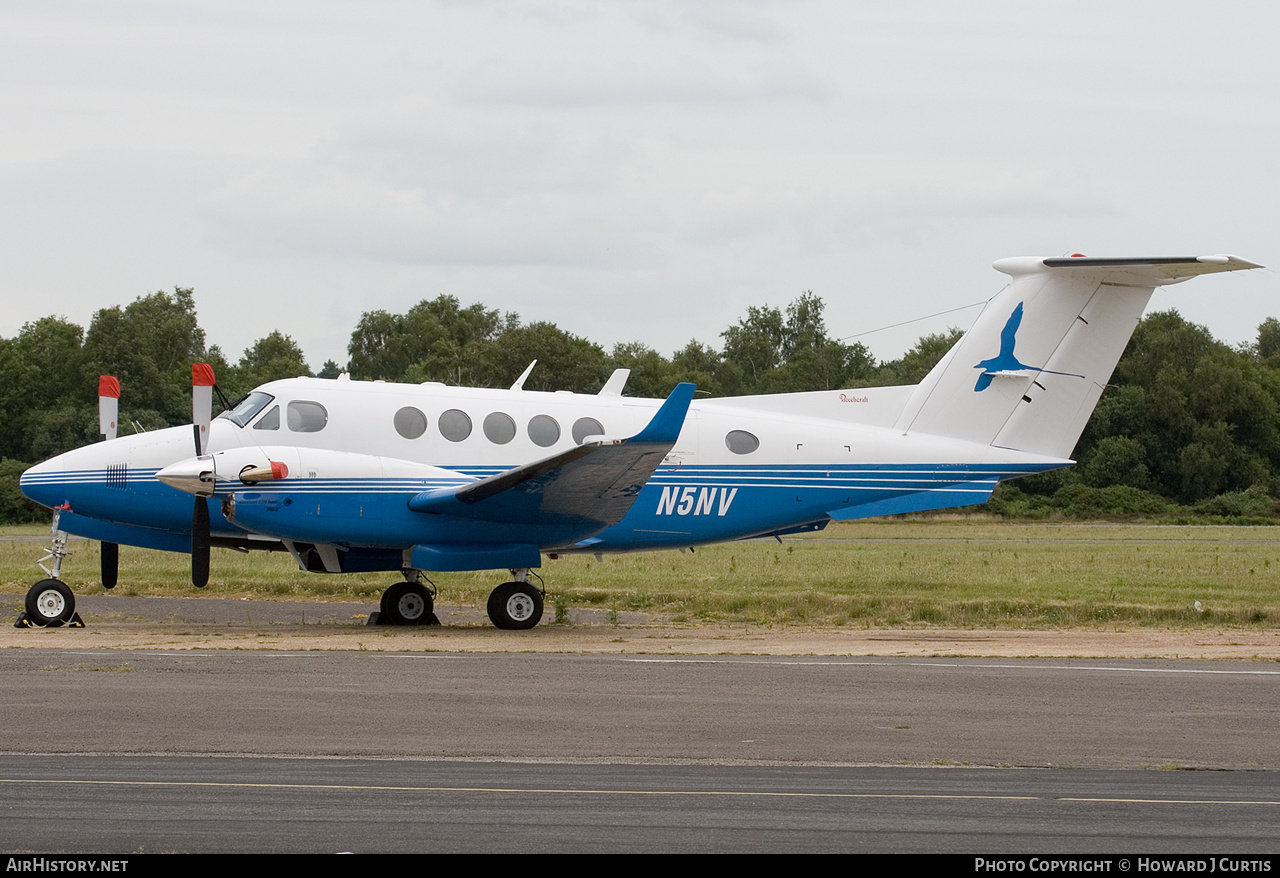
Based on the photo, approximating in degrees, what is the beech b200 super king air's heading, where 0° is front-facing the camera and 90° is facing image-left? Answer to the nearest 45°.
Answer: approximately 90°
